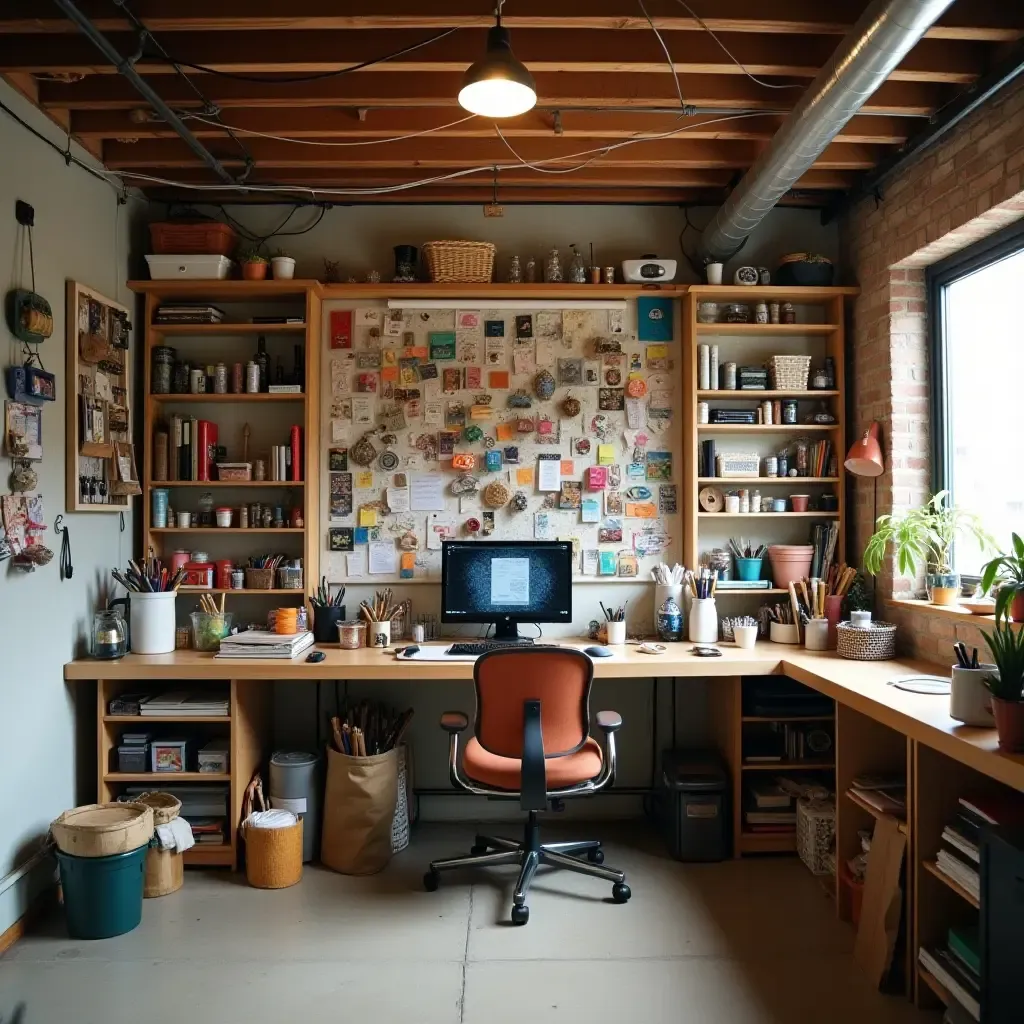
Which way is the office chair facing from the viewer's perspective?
away from the camera

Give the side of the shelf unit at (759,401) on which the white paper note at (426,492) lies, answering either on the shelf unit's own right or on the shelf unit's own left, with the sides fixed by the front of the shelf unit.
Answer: on the shelf unit's own right

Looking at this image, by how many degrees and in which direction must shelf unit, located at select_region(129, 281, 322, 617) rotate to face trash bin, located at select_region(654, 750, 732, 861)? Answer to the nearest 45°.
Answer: approximately 45° to its left

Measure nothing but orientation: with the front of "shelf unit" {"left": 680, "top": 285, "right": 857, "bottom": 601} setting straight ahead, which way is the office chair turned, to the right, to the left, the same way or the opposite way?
the opposite way
